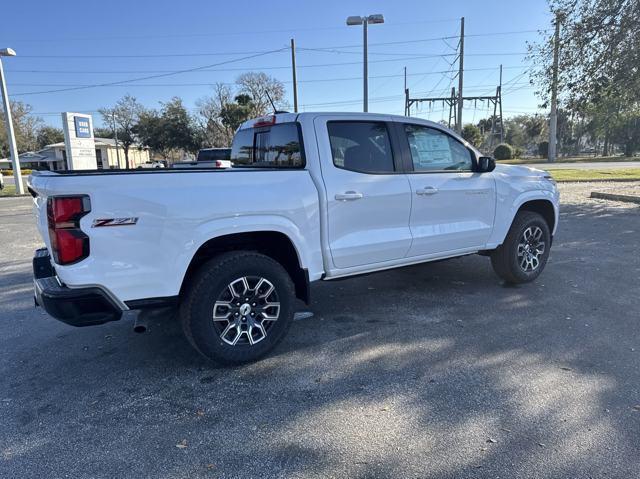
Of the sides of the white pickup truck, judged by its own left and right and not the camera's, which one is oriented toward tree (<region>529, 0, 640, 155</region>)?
front

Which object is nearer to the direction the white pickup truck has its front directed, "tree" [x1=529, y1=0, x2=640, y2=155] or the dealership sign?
the tree

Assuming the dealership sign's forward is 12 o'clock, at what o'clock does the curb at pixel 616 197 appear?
The curb is roughly at 12 o'clock from the dealership sign.

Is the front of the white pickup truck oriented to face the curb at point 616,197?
yes

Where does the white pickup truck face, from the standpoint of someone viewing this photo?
facing away from the viewer and to the right of the viewer

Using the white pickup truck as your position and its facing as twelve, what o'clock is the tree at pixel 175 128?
The tree is roughly at 10 o'clock from the white pickup truck.

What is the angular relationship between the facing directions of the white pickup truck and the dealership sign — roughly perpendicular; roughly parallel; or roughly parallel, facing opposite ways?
roughly perpendicular

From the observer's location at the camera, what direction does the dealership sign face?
facing the viewer and to the right of the viewer

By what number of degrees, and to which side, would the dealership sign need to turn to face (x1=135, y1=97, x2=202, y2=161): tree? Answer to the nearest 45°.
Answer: approximately 135° to its left
